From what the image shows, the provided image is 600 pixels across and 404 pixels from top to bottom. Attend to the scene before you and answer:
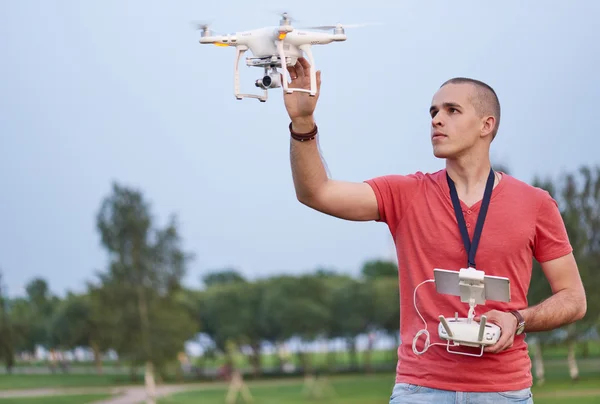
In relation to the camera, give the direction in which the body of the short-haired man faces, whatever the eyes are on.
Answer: toward the camera

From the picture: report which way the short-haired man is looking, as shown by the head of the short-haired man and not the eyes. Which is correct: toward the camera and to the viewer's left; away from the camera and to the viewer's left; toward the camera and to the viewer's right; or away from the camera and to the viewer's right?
toward the camera and to the viewer's left
